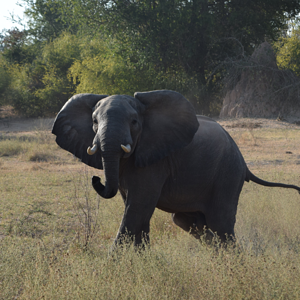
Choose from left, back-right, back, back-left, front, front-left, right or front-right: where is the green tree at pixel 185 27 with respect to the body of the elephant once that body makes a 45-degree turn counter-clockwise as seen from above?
back

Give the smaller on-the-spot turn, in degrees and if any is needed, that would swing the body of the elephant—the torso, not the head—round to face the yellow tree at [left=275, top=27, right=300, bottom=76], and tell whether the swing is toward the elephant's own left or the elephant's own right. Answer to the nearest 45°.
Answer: approximately 135° to the elephant's own right

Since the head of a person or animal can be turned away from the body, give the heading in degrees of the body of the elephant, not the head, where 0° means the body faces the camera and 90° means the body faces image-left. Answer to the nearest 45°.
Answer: approximately 45°
